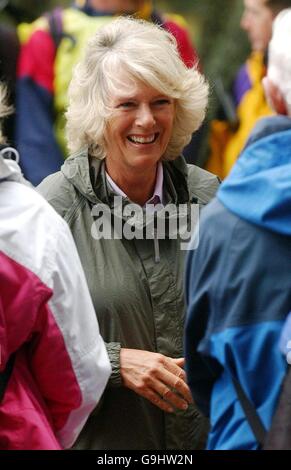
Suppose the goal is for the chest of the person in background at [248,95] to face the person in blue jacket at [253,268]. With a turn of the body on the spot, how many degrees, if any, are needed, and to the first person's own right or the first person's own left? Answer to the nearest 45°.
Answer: approximately 45° to the first person's own left

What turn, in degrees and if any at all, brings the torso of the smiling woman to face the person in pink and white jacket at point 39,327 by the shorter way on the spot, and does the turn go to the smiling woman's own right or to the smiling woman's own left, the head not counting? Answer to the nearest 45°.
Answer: approximately 45° to the smiling woman's own right

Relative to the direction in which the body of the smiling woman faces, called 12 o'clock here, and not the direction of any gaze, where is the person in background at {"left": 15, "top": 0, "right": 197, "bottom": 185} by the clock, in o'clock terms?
The person in background is roughly at 7 o'clock from the smiling woman.

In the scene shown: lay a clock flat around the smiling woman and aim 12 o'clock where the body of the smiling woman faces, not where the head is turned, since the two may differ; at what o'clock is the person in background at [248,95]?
The person in background is roughly at 8 o'clock from the smiling woman.
